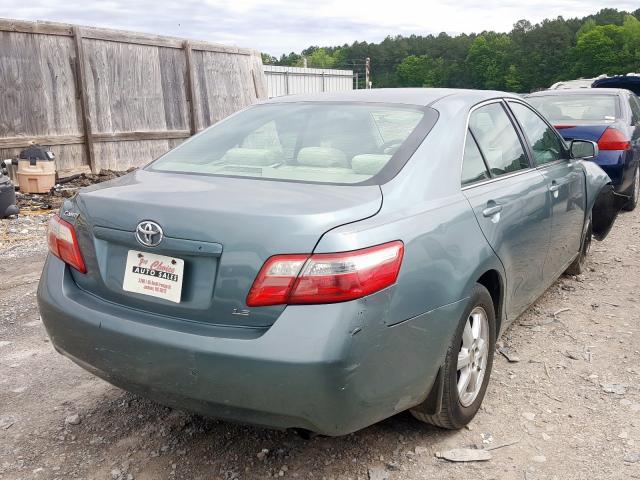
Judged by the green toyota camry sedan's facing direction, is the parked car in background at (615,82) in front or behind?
in front

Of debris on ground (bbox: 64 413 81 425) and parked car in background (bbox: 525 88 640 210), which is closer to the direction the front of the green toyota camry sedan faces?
the parked car in background

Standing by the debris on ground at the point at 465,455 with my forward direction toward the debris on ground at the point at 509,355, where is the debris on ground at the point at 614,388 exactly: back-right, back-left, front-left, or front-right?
front-right

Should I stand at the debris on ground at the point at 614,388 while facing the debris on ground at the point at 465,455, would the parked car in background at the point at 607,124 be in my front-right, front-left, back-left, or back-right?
back-right

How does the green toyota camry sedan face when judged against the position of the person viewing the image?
facing away from the viewer and to the right of the viewer

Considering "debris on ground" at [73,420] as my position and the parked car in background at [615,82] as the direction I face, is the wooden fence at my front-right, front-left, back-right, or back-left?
front-left

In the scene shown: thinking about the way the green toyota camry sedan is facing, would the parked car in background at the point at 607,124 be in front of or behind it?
in front

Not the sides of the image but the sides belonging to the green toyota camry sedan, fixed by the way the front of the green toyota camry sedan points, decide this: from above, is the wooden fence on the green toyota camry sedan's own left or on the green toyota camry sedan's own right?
on the green toyota camry sedan's own left

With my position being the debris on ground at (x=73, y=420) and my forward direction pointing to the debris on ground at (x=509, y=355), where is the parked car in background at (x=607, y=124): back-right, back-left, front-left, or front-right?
front-left

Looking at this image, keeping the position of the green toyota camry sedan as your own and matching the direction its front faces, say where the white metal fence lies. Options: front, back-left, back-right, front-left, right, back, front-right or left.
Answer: front-left
